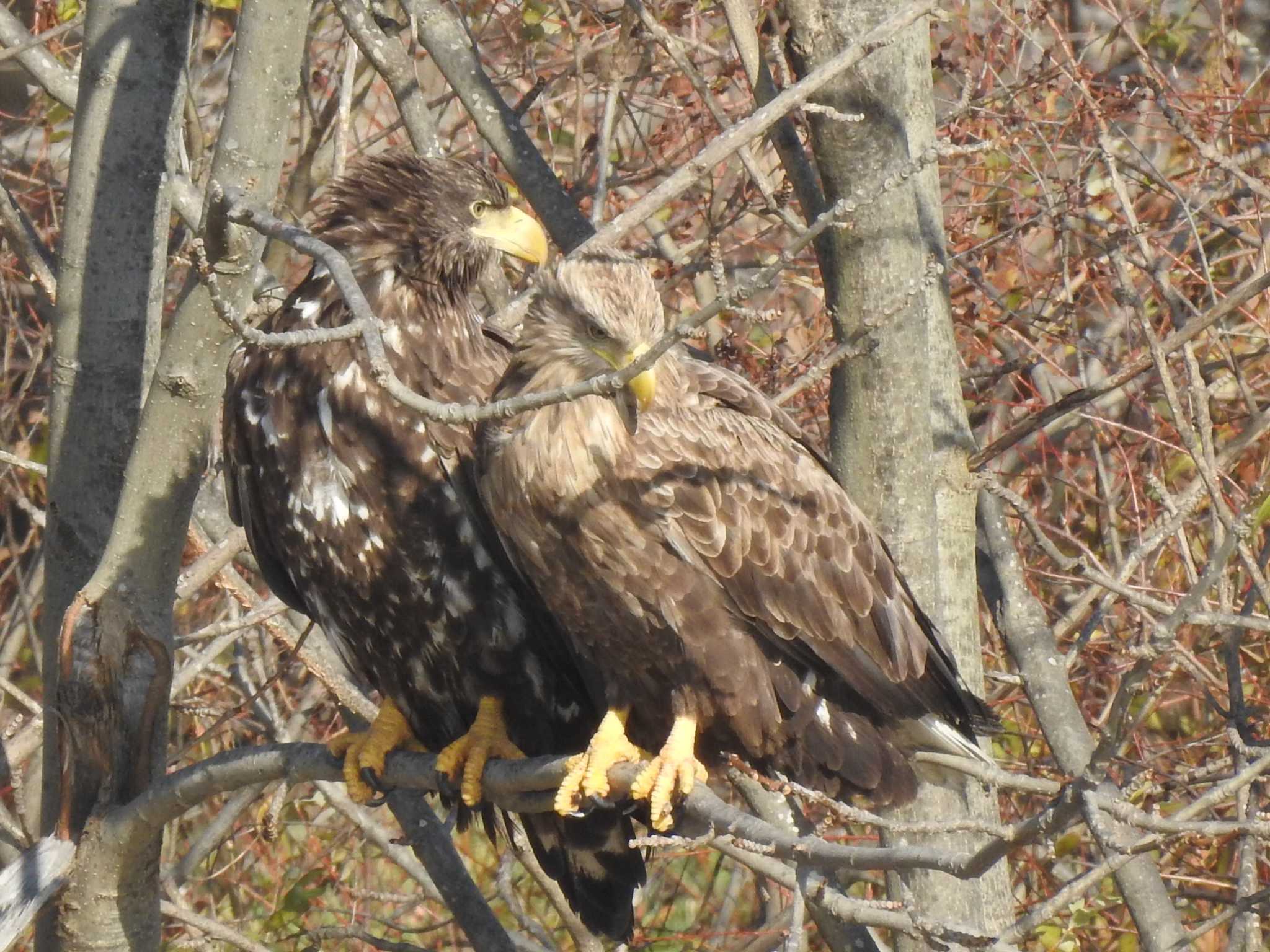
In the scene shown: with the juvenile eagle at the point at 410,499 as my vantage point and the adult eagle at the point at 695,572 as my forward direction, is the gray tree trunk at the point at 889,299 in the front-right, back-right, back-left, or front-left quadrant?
front-left

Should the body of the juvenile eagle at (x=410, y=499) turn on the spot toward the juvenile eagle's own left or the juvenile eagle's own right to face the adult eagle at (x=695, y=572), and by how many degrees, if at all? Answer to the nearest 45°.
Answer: approximately 90° to the juvenile eagle's own left

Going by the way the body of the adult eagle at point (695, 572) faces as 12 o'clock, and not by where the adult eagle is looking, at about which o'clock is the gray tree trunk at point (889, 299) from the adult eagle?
The gray tree trunk is roughly at 7 o'clock from the adult eagle.

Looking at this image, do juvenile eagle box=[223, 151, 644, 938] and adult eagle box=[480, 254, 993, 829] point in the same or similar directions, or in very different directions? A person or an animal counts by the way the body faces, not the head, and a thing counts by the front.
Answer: same or similar directions

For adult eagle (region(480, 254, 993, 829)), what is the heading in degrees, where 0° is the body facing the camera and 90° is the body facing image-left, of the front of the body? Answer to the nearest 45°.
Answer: approximately 45°

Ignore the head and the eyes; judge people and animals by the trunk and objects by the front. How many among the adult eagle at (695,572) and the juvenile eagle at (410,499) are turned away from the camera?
0
